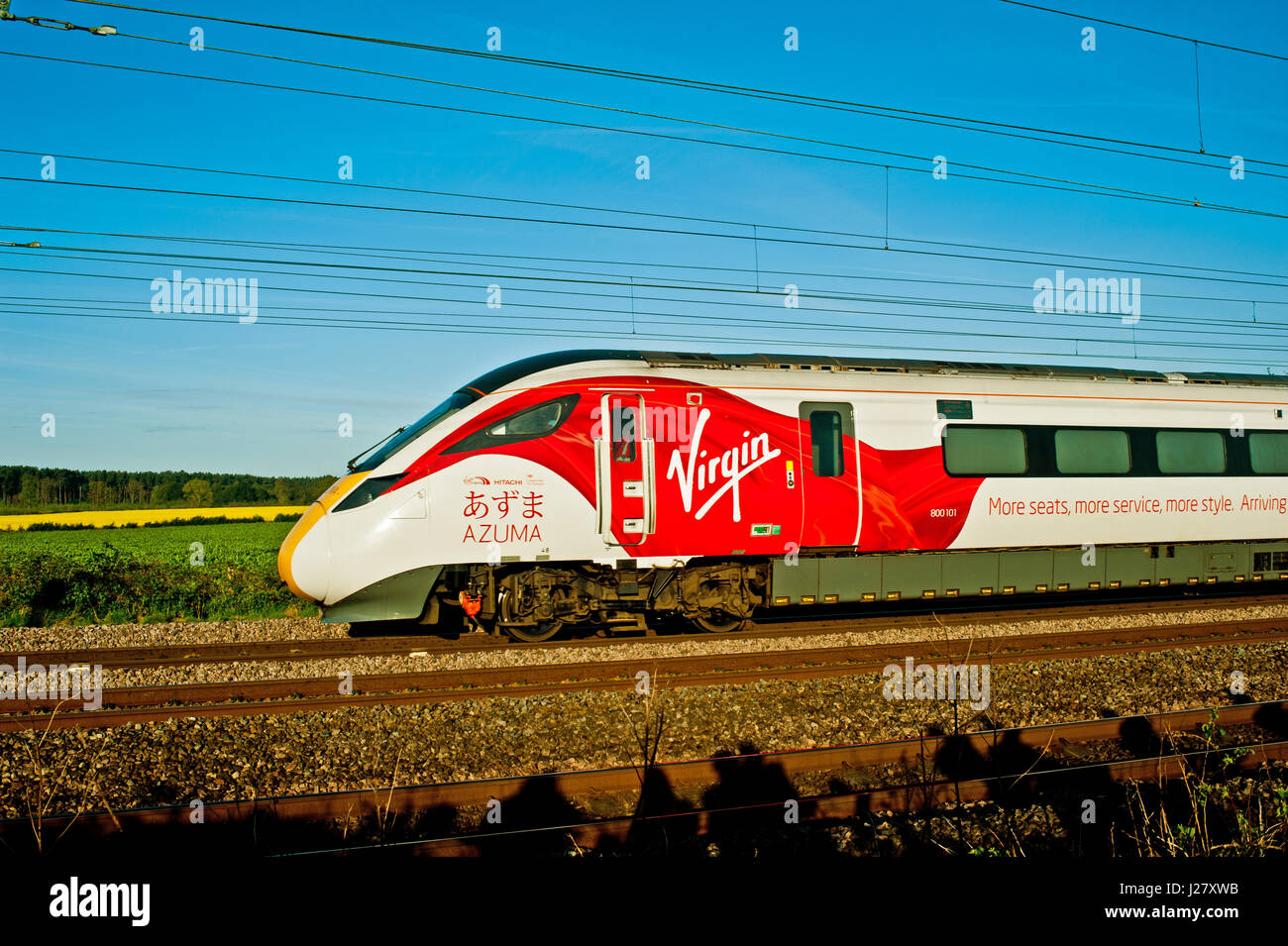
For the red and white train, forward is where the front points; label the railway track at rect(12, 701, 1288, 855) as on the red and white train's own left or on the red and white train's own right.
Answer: on the red and white train's own left

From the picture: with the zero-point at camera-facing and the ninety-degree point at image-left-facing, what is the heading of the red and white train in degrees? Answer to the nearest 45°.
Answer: approximately 90°
